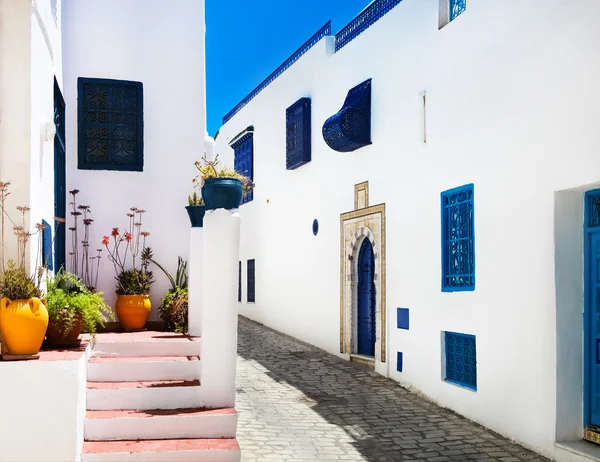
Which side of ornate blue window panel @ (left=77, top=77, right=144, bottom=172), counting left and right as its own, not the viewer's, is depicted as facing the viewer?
front

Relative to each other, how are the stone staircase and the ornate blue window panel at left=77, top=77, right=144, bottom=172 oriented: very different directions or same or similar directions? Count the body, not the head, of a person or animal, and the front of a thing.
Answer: same or similar directions

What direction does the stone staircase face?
toward the camera

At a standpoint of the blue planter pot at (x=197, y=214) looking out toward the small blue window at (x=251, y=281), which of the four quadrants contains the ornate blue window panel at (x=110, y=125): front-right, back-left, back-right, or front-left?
front-left

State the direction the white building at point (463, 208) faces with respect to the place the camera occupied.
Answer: facing the viewer and to the left of the viewer

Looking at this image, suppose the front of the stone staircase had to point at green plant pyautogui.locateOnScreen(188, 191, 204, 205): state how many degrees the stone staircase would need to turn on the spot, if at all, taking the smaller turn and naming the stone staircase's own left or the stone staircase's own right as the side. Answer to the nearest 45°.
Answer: approximately 180°

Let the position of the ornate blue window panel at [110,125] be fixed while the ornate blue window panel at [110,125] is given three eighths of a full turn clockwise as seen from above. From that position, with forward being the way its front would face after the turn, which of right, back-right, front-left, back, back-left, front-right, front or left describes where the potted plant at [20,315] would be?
back-left

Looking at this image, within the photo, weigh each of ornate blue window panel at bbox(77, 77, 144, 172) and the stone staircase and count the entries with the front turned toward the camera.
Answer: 2

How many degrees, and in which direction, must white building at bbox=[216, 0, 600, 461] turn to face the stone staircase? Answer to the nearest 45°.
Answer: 0° — it already faces it

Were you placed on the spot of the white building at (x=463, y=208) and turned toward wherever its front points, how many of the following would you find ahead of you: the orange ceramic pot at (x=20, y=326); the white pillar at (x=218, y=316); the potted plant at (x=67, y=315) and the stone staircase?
4

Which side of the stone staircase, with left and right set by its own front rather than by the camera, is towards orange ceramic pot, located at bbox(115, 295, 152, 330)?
back

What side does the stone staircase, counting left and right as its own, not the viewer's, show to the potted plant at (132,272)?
back
